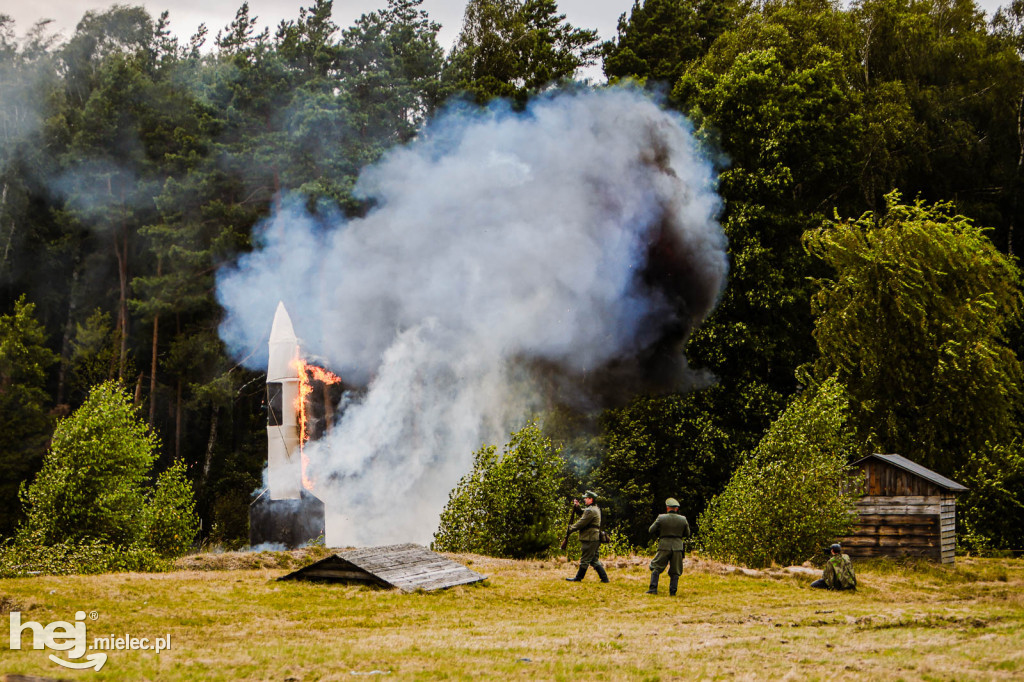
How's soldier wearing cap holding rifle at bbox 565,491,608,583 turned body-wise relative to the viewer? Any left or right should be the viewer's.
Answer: facing to the left of the viewer

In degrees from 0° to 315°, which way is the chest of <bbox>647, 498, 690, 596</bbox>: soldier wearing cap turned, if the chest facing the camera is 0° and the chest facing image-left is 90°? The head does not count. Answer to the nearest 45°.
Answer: approximately 180°

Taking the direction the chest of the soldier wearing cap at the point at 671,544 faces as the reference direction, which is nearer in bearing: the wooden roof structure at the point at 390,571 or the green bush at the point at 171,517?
the green bush

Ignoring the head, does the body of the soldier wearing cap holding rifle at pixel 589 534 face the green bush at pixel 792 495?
no

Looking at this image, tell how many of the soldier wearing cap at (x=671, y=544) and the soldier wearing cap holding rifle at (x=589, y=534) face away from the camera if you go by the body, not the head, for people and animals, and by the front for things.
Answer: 1

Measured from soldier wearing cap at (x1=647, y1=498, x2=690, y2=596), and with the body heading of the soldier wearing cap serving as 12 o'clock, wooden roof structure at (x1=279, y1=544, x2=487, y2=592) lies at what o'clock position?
The wooden roof structure is roughly at 9 o'clock from the soldier wearing cap.

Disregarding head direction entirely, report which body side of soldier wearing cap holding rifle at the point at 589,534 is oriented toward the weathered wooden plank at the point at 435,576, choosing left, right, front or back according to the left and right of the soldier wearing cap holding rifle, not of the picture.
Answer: front

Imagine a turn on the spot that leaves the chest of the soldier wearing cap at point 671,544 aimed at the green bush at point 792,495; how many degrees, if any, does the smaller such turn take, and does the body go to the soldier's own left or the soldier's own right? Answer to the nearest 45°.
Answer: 0° — they already face it

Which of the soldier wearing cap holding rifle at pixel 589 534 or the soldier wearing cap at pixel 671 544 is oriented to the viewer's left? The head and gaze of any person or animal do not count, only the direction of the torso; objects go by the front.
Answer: the soldier wearing cap holding rifle at pixel 589 534

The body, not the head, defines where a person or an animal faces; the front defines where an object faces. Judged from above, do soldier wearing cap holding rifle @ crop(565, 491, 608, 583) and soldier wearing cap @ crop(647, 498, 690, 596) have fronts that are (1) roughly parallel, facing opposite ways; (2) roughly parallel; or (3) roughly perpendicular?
roughly perpendicular

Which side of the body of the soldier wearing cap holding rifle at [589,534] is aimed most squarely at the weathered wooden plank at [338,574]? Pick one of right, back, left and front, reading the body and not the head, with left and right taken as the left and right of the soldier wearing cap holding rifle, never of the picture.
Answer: front

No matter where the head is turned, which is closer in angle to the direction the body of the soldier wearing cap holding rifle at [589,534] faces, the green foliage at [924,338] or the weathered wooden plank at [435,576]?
the weathered wooden plank

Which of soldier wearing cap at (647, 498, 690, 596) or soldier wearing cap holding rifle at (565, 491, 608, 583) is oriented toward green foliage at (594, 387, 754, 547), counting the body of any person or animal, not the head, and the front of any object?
soldier wearing cap at (647, 498, 690, 596)

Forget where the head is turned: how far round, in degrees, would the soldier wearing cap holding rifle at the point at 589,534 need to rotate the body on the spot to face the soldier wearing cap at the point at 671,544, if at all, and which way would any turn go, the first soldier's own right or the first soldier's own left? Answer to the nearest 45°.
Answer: approximately 135° to the first soldier's own left
